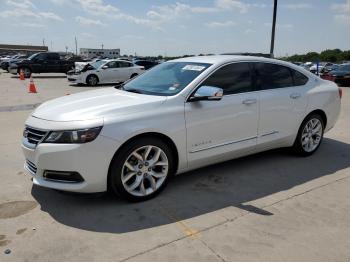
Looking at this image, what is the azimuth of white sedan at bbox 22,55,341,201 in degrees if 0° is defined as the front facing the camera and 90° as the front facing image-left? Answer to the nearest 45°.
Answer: approximately 45°

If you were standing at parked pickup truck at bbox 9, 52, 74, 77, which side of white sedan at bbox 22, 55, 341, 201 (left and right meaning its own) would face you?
right

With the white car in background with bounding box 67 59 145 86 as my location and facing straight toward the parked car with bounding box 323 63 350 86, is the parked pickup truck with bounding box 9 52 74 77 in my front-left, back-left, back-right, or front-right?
back-left

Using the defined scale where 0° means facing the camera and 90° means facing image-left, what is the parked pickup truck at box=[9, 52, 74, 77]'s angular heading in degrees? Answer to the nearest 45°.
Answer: approximately 45°

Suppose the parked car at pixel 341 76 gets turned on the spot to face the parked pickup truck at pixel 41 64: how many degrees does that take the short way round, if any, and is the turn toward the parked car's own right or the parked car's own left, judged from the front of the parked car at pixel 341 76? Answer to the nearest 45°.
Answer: approximately 45° to the parked car's own right

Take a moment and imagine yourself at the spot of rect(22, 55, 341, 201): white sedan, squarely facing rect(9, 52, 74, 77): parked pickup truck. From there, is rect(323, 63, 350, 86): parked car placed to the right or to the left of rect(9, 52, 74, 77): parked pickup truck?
right

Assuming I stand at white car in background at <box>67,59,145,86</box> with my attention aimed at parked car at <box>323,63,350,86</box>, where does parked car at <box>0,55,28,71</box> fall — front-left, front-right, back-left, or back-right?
back-left

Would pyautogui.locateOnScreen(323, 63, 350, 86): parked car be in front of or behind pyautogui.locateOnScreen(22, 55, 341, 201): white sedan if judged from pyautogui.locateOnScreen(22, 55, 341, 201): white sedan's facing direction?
behind

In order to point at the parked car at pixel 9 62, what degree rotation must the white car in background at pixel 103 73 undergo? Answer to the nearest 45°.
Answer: approximately 90° to its right
